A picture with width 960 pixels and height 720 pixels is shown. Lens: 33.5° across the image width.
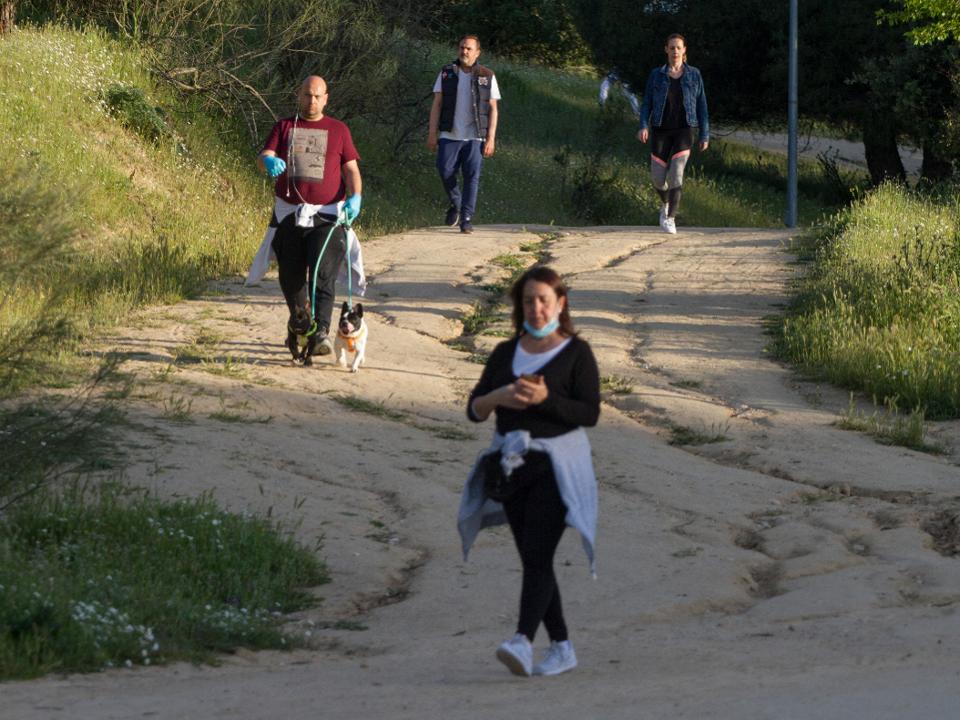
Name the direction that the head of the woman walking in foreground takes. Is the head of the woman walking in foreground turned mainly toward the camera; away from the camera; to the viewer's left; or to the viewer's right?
toward the camera

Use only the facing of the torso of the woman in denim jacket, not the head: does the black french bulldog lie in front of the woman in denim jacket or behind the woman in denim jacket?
in front

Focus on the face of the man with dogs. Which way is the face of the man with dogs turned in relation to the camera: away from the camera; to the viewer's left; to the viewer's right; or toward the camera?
toward the camera

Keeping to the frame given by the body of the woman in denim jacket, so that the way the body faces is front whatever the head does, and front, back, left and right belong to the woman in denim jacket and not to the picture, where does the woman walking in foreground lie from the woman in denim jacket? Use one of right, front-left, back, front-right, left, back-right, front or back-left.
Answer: front

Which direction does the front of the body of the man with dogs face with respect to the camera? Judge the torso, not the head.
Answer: toward the camera

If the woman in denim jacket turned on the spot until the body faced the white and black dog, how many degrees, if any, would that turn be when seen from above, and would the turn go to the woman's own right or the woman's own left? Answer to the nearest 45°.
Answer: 0° — they already face it

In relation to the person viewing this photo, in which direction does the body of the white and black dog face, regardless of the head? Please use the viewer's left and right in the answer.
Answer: facing the viewer

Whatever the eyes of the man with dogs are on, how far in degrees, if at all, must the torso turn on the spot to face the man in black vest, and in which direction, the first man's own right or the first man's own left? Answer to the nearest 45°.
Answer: approximately 180°

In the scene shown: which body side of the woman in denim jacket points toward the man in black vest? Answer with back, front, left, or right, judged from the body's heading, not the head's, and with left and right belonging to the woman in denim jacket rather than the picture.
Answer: right

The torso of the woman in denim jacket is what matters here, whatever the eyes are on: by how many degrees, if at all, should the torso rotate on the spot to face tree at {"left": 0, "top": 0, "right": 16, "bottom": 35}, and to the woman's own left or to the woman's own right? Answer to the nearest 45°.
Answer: approximately 90° to the woman's own right

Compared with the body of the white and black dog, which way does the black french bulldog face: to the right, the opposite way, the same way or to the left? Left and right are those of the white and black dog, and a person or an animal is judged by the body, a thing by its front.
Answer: the same way

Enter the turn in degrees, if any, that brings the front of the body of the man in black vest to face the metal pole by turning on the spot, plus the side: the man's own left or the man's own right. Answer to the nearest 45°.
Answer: approximately 135° to the man's own left

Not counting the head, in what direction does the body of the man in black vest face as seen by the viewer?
toward the camera

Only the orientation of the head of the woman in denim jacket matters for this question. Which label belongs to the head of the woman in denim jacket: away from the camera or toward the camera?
toward the camera

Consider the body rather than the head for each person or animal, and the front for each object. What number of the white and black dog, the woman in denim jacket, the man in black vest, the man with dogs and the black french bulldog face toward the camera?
5

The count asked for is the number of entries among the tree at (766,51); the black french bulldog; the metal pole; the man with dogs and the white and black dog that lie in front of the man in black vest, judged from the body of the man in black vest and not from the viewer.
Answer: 3

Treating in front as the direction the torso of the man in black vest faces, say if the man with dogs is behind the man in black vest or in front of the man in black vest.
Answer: in front

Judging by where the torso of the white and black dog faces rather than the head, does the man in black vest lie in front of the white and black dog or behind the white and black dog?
behind
